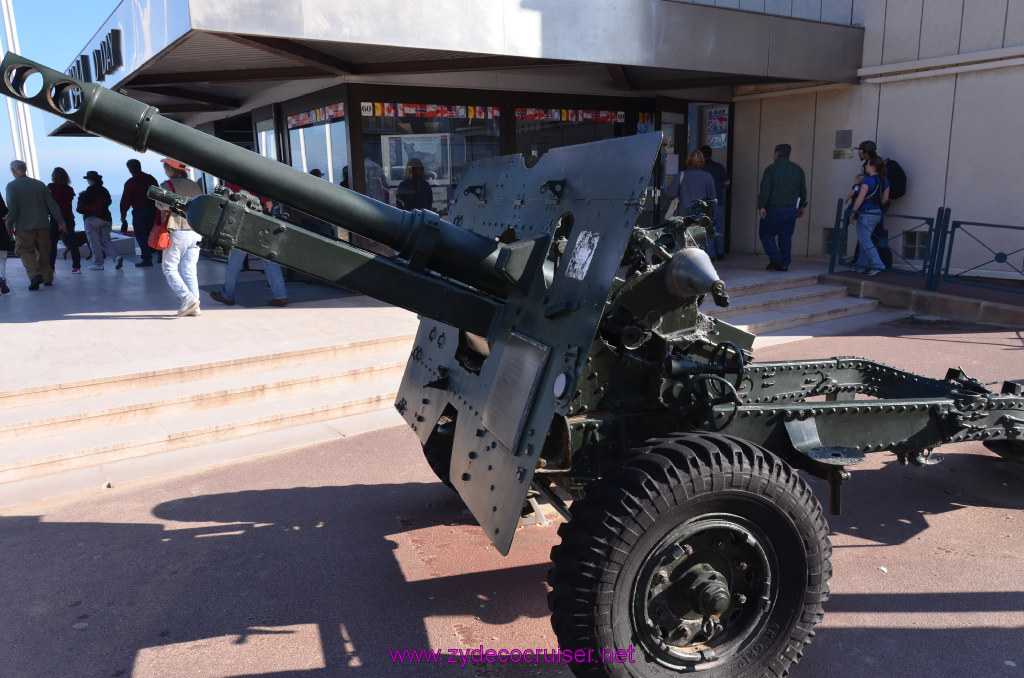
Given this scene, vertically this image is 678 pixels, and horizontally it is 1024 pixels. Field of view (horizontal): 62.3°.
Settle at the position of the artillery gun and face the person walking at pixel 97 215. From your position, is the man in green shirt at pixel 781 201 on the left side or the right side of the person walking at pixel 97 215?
right

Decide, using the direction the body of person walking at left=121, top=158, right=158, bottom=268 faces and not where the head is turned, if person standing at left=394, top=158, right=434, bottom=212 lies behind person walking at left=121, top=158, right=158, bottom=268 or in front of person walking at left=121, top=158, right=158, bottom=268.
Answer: behind

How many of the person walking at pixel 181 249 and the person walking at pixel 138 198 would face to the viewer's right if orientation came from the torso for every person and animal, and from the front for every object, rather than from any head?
0

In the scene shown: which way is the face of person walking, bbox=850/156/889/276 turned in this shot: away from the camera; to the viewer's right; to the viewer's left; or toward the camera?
to the viewer's left

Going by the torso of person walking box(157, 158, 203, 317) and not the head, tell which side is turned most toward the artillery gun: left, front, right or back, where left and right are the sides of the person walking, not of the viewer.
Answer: left

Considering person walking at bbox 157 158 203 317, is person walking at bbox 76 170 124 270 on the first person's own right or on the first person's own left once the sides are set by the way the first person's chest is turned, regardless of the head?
on the first person's own right

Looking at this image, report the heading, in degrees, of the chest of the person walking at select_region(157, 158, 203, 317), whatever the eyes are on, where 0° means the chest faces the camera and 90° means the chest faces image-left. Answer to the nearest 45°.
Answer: approximately 90°

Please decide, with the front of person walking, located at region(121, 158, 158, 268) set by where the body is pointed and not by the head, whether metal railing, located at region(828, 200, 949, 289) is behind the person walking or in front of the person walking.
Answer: behind

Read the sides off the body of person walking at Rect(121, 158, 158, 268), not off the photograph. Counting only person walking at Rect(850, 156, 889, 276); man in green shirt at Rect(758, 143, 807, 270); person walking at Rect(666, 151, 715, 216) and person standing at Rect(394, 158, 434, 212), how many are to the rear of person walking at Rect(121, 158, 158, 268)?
4

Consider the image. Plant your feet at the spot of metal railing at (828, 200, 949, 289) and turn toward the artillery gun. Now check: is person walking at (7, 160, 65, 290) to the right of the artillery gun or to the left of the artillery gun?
right

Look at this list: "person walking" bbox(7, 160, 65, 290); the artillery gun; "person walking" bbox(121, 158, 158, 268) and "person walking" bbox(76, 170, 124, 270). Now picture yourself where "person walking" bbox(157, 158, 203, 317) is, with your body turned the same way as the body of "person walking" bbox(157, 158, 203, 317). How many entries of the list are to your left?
1

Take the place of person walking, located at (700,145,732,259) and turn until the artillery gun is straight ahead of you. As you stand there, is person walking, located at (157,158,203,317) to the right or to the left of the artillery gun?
right

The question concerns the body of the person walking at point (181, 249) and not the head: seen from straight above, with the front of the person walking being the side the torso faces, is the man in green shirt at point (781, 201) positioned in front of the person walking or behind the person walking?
behind
